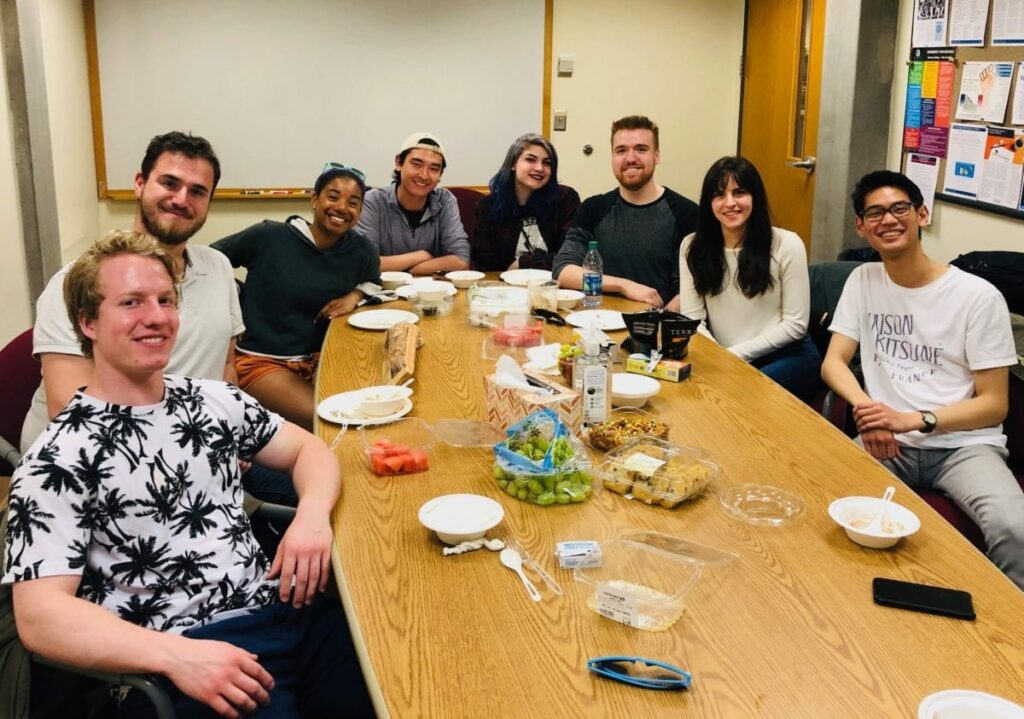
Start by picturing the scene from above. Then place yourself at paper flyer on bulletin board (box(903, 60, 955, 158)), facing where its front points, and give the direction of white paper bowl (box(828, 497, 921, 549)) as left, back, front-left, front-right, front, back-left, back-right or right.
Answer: front-left

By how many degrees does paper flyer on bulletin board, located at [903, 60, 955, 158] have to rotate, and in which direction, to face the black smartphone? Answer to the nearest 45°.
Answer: approximately 45° to its left

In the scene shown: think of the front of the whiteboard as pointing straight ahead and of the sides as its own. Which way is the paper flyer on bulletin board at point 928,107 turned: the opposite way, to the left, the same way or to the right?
to the right

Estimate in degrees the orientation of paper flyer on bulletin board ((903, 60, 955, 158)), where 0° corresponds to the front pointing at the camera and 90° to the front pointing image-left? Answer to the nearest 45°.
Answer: approximately 45°

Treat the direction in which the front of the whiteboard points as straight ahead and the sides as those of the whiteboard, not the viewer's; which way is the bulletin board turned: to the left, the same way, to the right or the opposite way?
to the right

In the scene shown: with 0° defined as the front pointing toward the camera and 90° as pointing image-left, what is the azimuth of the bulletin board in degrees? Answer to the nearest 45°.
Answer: approximately 45°

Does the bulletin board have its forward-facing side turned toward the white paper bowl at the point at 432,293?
yes

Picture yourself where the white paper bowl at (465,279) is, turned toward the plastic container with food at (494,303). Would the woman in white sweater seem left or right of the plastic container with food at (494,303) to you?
left

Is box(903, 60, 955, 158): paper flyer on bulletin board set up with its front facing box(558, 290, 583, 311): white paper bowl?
yes
